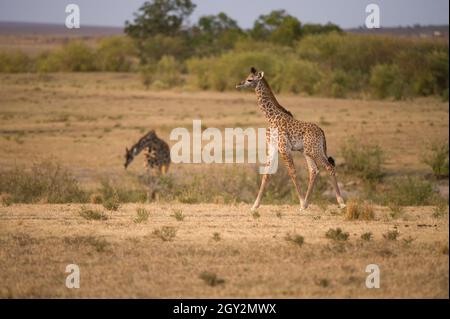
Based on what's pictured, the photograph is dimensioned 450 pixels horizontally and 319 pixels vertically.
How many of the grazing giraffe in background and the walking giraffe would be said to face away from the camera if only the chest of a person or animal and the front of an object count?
0

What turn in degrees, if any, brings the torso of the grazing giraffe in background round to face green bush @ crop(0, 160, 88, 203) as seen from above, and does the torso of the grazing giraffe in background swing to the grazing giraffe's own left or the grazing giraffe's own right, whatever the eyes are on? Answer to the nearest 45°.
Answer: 0° — it already faces it

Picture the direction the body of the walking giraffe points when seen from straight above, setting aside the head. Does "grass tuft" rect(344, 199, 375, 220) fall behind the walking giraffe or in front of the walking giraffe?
behind

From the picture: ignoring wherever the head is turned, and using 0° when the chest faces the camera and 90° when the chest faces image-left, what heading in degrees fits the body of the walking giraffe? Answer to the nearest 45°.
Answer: approximately 90°

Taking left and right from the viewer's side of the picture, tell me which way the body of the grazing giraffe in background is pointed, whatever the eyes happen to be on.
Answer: facing the viewer and to the left of the viewer

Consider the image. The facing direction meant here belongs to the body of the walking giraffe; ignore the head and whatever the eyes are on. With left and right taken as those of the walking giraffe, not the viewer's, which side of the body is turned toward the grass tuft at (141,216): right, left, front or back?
front

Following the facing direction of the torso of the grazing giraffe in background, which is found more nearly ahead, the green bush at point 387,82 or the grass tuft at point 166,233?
the grass tuft

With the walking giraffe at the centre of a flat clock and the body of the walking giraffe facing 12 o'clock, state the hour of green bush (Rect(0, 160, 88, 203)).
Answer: The green bush is roughly at 1 o'clock from the walking giraffe.

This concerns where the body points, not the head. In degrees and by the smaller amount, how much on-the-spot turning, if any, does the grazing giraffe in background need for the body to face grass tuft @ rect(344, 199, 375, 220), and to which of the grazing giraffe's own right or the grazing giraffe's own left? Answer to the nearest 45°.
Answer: approximately 90° to the grazing giraffe's own left

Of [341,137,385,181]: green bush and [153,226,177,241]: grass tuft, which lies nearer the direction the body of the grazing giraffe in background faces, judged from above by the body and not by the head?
the grass tuft

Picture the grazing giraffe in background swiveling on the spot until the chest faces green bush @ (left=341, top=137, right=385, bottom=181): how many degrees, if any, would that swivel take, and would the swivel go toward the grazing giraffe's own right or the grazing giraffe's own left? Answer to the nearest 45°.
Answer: approximately 135° to the grazing giraffe's own left

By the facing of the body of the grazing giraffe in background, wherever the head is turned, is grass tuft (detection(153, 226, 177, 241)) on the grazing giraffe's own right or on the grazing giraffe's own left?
on the grazing giraffe's own left

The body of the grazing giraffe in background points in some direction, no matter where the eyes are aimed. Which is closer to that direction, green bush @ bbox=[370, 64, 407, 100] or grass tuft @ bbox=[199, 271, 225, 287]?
the grass tuft

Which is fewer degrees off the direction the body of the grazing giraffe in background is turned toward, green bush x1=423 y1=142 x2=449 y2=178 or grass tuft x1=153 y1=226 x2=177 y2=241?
the grass tuft
